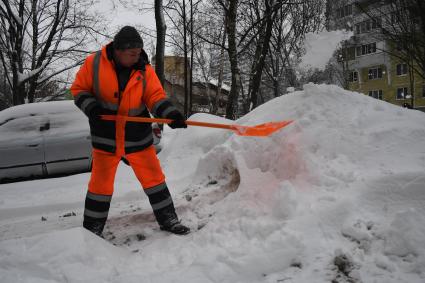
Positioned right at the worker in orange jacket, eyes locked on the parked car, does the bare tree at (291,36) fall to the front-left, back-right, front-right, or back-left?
front-right

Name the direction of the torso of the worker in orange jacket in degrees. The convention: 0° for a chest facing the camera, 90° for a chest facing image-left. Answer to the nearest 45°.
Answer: approximately 315°

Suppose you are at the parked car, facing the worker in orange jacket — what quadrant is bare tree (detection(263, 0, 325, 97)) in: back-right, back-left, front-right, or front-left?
back-left

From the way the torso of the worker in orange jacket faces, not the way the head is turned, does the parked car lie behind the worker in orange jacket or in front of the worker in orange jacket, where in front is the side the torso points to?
behind

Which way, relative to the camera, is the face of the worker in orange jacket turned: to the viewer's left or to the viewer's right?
to the viewer's right

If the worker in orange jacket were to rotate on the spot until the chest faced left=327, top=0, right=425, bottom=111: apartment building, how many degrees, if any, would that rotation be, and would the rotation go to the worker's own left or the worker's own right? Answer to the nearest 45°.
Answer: approximately 90° to the worker's own left
